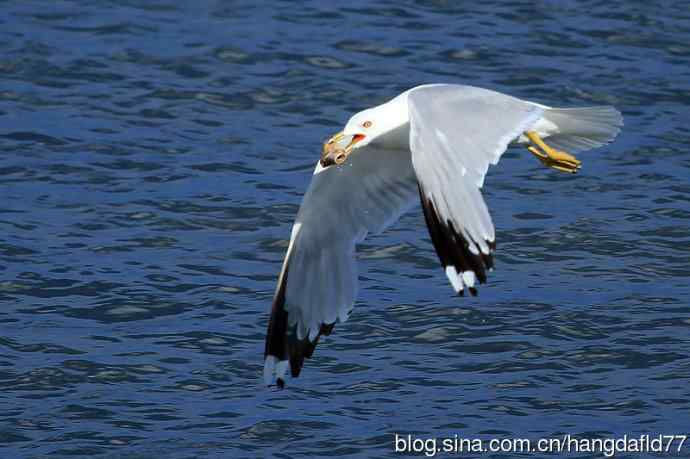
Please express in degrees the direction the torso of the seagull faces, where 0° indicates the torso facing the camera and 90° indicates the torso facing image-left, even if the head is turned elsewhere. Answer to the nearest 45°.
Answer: approximately 45°
